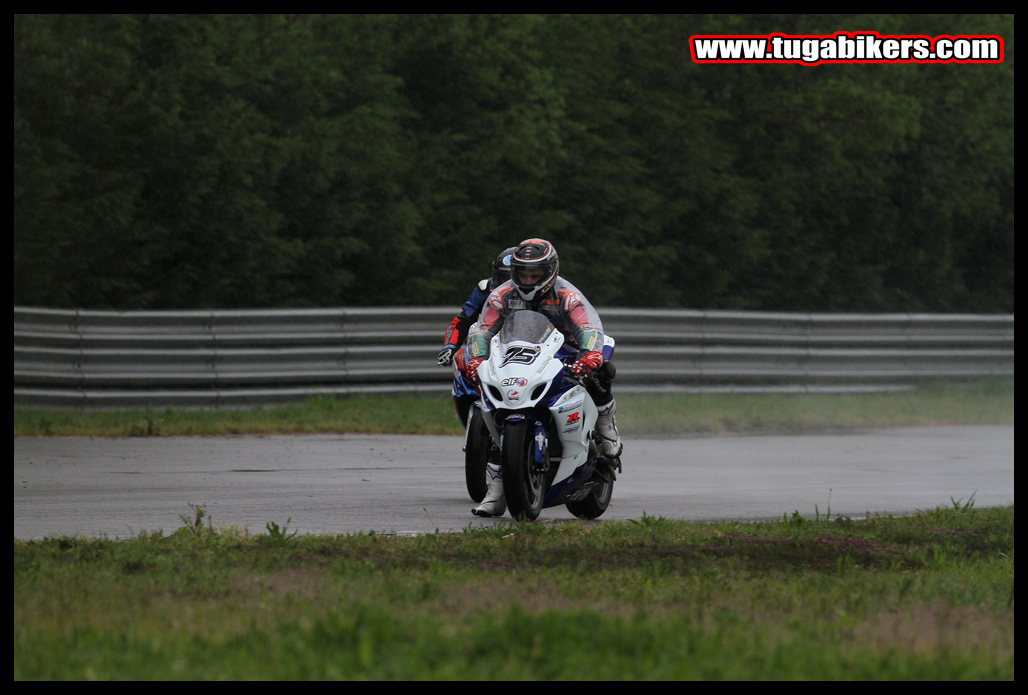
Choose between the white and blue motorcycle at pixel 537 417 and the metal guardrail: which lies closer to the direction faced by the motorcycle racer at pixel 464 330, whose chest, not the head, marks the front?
the white and blue motorcycle

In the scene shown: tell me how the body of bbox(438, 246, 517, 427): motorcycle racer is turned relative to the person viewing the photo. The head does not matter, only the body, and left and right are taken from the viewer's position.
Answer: facing the viewer and to the left of the viewer

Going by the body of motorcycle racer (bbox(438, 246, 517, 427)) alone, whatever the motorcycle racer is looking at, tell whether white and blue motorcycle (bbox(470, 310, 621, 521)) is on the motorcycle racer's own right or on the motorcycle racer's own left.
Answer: on the motorcycle racer's own left

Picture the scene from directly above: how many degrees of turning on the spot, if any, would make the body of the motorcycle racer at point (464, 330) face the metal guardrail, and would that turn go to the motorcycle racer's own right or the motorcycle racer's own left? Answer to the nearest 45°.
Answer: approximately 135° to the motorcycle racer's own right

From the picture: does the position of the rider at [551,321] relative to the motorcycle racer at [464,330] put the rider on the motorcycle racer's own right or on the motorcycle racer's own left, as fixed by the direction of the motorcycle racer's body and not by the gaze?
on the motorcycle racer's own left
